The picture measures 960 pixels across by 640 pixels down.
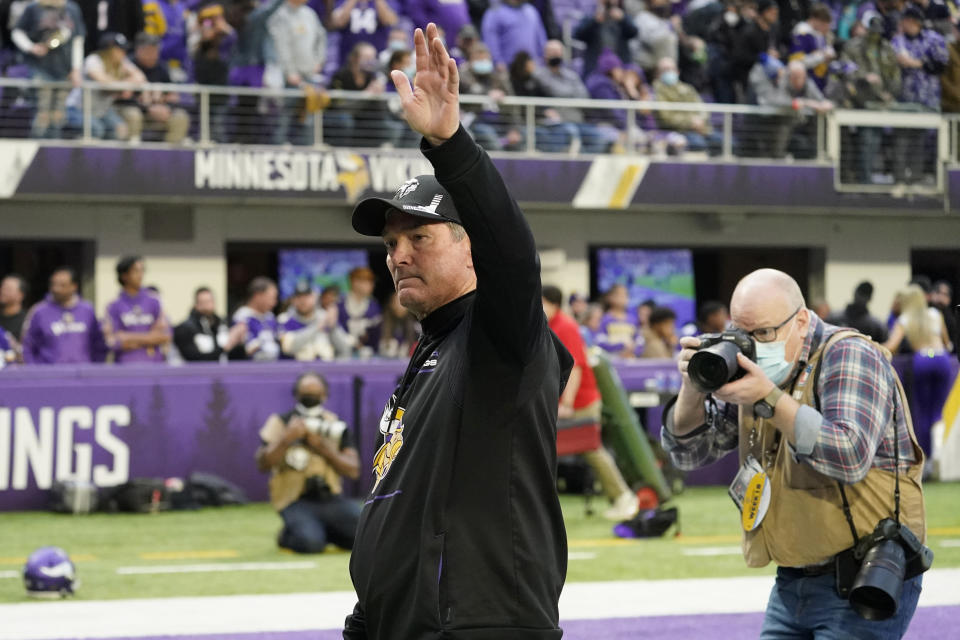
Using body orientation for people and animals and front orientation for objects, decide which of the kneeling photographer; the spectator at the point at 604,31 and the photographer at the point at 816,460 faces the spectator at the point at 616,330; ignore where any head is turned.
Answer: the spectator at the point at 604,31

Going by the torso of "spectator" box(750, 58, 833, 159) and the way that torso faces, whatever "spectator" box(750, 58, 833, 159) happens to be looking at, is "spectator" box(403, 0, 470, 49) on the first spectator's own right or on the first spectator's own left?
on the first spectator's own right

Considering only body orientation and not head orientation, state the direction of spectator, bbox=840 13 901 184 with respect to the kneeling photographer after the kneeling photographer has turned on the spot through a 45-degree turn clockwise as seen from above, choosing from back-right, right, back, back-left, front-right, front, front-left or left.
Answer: back

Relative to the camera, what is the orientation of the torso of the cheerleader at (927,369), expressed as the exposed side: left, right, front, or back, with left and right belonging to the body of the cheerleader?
back

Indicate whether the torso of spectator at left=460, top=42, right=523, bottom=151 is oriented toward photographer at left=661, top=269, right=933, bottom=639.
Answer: yes

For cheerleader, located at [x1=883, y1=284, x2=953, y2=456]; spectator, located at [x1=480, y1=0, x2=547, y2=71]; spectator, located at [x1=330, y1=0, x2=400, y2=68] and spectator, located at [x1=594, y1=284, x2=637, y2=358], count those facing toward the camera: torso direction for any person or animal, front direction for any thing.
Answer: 3

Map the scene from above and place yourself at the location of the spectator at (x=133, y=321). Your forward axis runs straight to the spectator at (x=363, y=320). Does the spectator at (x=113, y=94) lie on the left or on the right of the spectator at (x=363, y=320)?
left

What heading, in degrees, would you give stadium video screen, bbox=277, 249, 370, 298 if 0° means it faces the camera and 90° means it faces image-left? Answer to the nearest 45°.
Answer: approximately 0°

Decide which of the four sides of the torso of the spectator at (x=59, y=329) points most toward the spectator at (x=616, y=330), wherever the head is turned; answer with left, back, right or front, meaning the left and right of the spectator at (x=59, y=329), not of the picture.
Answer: left
